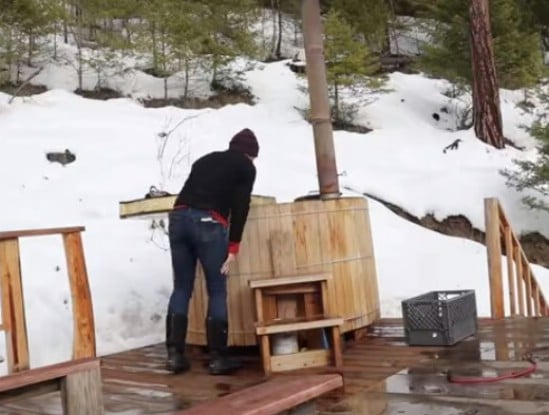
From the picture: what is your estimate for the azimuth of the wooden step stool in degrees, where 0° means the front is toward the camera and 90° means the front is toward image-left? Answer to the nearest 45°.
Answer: approximately 0°

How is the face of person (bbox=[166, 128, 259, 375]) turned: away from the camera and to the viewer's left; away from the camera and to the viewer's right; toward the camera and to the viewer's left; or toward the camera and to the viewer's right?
away from the camera and to the viewer's right

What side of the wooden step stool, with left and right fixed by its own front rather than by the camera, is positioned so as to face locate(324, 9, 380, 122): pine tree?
back

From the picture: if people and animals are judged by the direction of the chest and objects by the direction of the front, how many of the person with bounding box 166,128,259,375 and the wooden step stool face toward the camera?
1

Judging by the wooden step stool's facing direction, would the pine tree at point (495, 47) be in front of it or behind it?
behind

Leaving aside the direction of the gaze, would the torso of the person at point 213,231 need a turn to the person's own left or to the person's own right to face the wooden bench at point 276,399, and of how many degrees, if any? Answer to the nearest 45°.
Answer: approximately 135° to the person's own right

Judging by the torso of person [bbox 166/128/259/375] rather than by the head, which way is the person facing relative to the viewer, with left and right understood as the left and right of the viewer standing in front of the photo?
facing away from the viewer and to the right of the viewer
